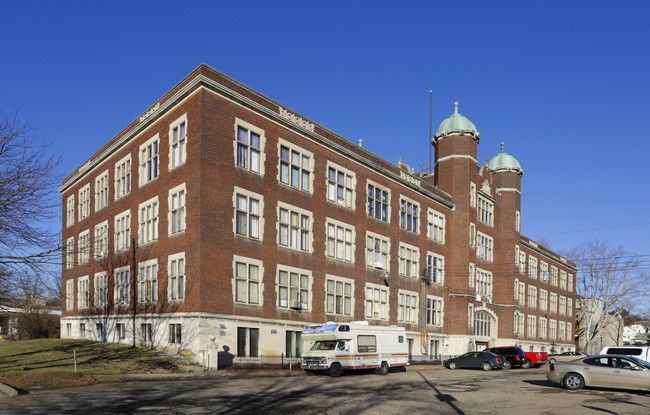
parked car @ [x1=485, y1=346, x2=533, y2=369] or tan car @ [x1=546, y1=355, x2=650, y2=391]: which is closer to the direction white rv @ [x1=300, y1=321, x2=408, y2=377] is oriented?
the tan car

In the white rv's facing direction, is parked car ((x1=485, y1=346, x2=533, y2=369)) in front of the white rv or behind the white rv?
behind

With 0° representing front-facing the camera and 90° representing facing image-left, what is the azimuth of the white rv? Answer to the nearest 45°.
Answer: approximately 45°

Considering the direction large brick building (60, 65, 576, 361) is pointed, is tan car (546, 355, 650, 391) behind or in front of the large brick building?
in front
